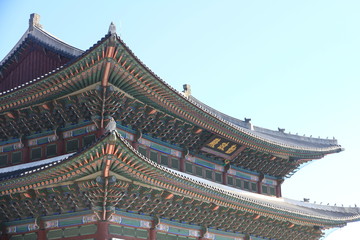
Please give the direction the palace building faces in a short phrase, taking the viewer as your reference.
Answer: facing the viewer and to the right of the viewer
